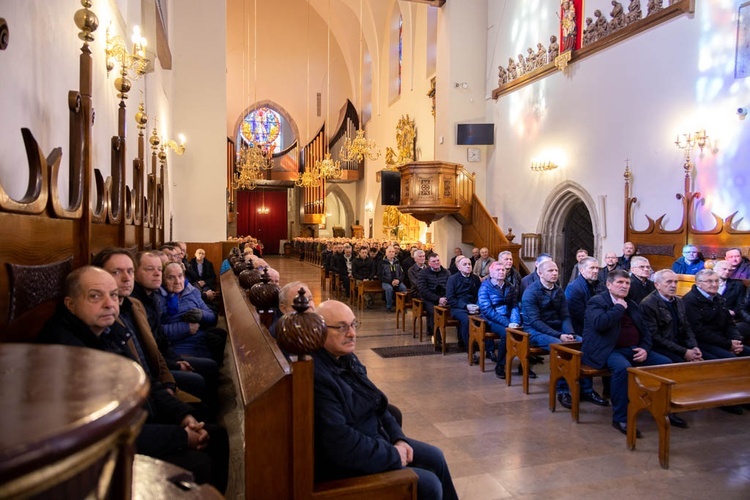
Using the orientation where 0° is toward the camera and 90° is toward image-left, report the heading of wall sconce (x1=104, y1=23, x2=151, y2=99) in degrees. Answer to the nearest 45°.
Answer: approximately 270°

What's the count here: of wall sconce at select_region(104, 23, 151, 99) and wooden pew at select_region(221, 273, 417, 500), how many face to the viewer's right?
2
